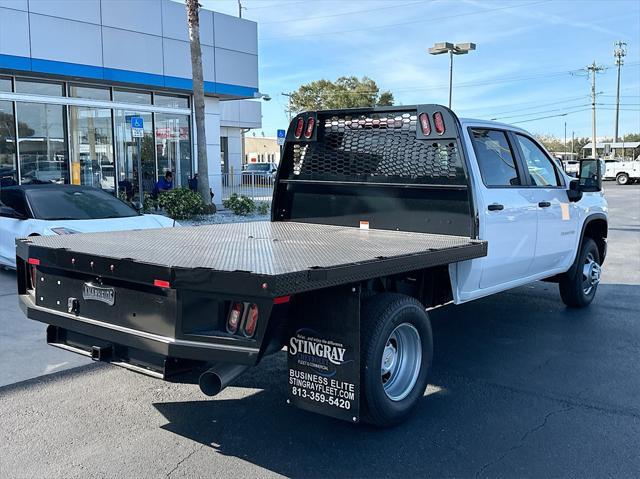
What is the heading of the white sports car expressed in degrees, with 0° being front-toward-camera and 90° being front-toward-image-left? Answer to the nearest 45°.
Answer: approximately 315°

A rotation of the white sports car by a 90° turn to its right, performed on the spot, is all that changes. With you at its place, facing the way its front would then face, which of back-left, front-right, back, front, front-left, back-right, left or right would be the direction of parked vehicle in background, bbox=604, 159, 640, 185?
back

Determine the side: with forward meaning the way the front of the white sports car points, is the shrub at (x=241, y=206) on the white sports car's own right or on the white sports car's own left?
on the white sports car's own left

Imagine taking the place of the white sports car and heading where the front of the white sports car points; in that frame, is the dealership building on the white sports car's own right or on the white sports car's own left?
on the white sports car's own left

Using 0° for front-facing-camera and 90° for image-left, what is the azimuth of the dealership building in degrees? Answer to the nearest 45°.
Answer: approximately 315°

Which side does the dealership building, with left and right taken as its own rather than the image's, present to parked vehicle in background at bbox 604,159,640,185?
left
